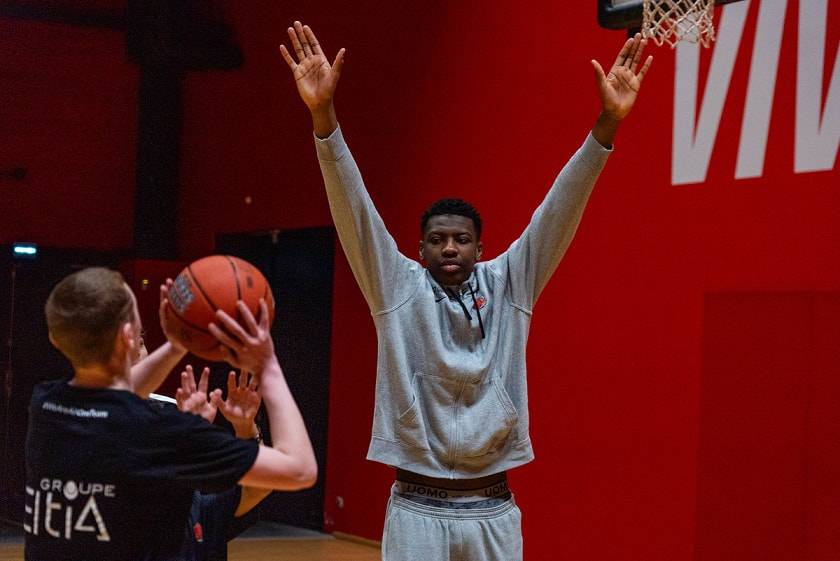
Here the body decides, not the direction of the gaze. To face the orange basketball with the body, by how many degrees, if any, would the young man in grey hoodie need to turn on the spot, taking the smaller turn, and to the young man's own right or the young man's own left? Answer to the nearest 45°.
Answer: approximately 45° to the young man's own right

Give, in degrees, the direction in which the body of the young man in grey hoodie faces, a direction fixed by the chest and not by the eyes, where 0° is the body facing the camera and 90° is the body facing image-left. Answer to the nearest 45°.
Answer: approximately 0°
